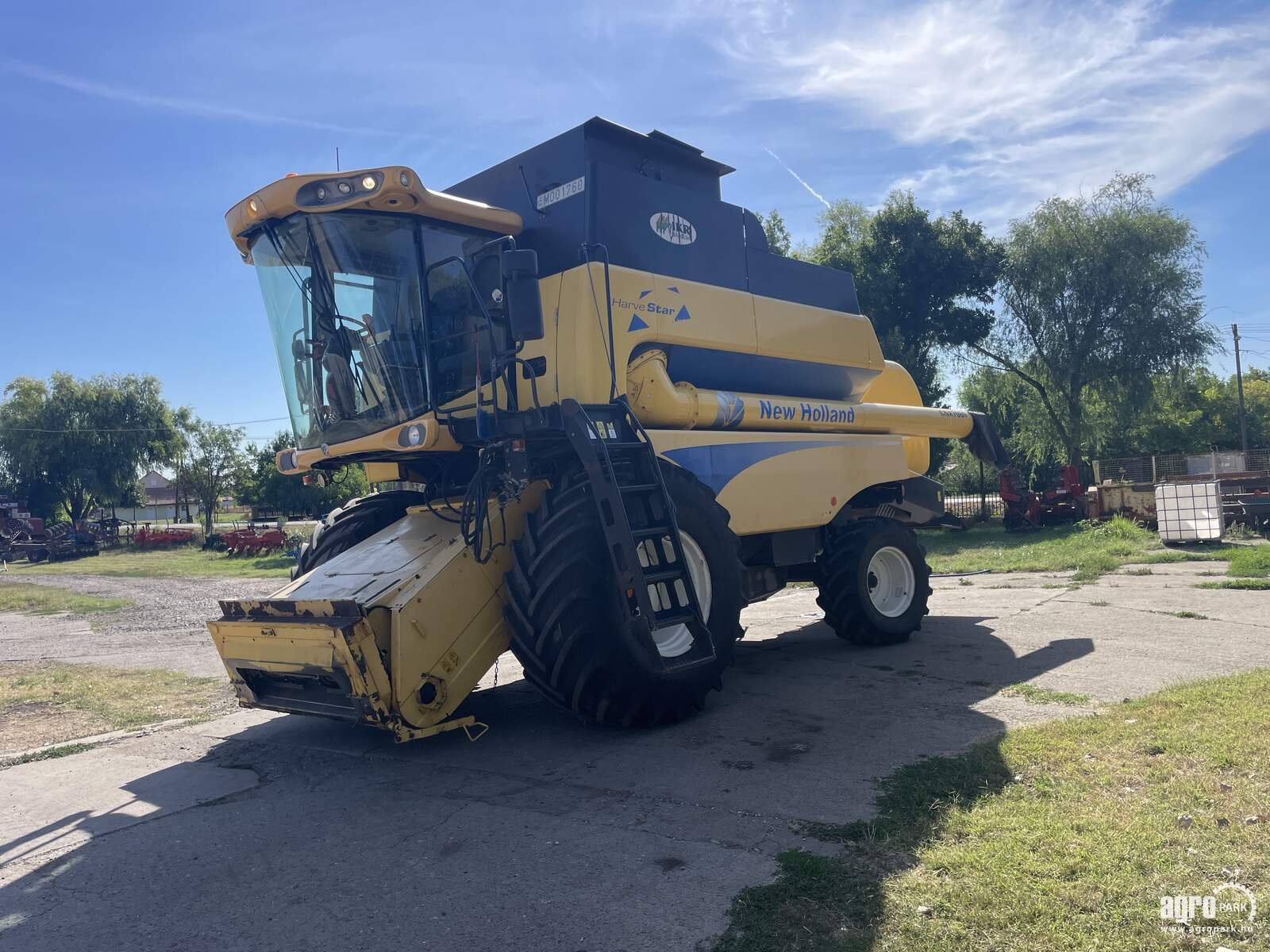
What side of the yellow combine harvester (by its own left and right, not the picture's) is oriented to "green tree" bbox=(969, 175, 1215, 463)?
back

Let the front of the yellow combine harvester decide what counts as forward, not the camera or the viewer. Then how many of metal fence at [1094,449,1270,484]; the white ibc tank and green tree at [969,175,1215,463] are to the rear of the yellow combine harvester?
3

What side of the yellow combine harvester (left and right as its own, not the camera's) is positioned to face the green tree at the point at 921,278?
back

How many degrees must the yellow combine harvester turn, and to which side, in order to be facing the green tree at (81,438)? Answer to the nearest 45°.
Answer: approximately 90° to its right

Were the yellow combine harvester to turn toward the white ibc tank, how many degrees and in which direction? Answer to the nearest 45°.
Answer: approximately 180°

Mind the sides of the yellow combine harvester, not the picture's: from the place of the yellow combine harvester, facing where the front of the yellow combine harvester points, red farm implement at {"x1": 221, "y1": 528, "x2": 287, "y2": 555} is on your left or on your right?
on your right

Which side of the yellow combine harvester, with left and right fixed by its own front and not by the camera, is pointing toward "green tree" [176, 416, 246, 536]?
right

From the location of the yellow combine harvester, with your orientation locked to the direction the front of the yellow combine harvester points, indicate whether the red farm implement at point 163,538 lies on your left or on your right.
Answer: on your right
